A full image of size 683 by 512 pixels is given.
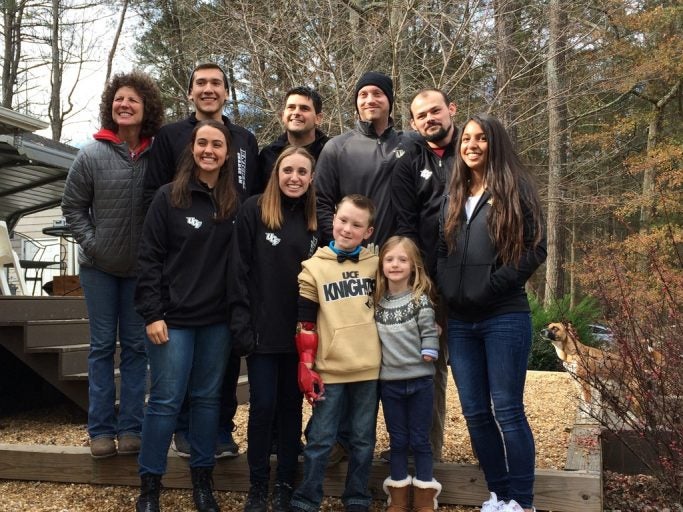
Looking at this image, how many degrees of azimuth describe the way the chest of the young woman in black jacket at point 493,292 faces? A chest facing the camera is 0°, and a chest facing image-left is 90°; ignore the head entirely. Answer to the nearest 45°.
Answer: approximately 45°

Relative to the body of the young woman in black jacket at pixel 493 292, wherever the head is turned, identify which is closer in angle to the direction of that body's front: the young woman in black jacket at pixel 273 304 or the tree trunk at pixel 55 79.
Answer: the young woman in black jacket

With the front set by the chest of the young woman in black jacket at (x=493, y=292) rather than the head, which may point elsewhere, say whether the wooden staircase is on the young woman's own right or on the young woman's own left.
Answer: on the young woman's own right

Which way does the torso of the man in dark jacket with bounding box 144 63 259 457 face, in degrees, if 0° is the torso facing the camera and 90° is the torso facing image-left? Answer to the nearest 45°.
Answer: approximately 0°

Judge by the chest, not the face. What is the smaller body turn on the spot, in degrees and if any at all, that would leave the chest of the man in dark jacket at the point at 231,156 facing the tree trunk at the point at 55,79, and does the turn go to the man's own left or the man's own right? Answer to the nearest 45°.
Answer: approximately 180°

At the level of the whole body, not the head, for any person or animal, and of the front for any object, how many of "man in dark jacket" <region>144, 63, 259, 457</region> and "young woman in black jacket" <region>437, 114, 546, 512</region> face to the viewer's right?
0

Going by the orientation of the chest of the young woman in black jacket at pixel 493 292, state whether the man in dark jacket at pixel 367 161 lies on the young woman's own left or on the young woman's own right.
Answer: on the young woman's own right

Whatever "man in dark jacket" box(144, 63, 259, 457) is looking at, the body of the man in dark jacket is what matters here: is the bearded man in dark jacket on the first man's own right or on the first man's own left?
on the first man's own left
